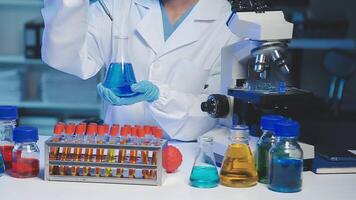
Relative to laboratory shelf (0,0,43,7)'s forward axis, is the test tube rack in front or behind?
in front

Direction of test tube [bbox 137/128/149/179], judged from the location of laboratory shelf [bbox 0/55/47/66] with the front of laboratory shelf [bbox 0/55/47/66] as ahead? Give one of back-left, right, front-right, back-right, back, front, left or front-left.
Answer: front

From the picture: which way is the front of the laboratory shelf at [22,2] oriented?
toward the camera

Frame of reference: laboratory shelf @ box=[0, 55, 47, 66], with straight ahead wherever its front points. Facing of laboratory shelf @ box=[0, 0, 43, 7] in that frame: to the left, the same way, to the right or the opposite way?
the same way

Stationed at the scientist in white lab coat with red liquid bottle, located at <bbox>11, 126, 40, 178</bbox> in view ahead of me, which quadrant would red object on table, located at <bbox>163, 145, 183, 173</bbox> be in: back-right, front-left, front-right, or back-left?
front-left

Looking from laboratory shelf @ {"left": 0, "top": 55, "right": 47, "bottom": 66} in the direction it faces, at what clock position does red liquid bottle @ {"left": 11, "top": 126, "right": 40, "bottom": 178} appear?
The red liquid bottle is roughly at 12 o'clock from the laboratory shelf.

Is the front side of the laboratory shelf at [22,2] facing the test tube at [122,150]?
yes

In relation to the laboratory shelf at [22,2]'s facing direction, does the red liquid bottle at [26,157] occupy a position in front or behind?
in front

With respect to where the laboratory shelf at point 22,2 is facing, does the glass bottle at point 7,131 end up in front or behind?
in front

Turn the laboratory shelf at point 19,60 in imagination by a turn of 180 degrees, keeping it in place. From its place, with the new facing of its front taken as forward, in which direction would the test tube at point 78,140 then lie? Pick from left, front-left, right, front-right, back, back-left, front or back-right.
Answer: back

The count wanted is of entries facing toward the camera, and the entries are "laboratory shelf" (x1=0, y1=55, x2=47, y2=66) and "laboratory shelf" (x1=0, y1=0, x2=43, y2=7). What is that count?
2

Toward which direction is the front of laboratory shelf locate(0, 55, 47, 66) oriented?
toward the camera
